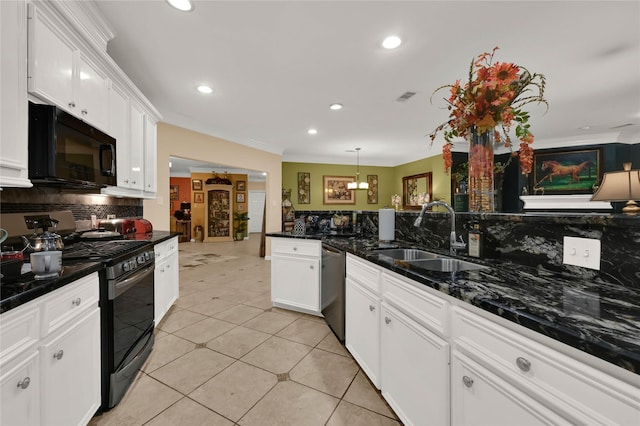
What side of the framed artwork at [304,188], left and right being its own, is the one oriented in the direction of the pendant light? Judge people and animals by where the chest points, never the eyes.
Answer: left

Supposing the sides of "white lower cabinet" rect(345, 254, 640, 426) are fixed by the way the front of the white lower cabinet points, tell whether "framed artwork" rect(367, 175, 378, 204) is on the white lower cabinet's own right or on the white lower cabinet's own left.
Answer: on the white lower cabinet's own right

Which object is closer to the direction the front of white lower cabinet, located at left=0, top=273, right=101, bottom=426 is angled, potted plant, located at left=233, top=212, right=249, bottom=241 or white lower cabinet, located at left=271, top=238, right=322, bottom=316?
the white lower cabinet

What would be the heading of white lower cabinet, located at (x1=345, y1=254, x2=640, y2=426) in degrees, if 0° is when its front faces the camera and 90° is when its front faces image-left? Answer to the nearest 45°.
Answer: approximately 45°

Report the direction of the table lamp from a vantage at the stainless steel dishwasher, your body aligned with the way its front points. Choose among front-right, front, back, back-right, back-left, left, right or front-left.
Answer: back

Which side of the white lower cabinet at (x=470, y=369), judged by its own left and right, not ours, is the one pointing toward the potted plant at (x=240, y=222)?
right

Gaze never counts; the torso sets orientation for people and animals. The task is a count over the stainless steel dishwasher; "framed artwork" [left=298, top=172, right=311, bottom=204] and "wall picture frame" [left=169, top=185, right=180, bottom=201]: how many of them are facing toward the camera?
2
